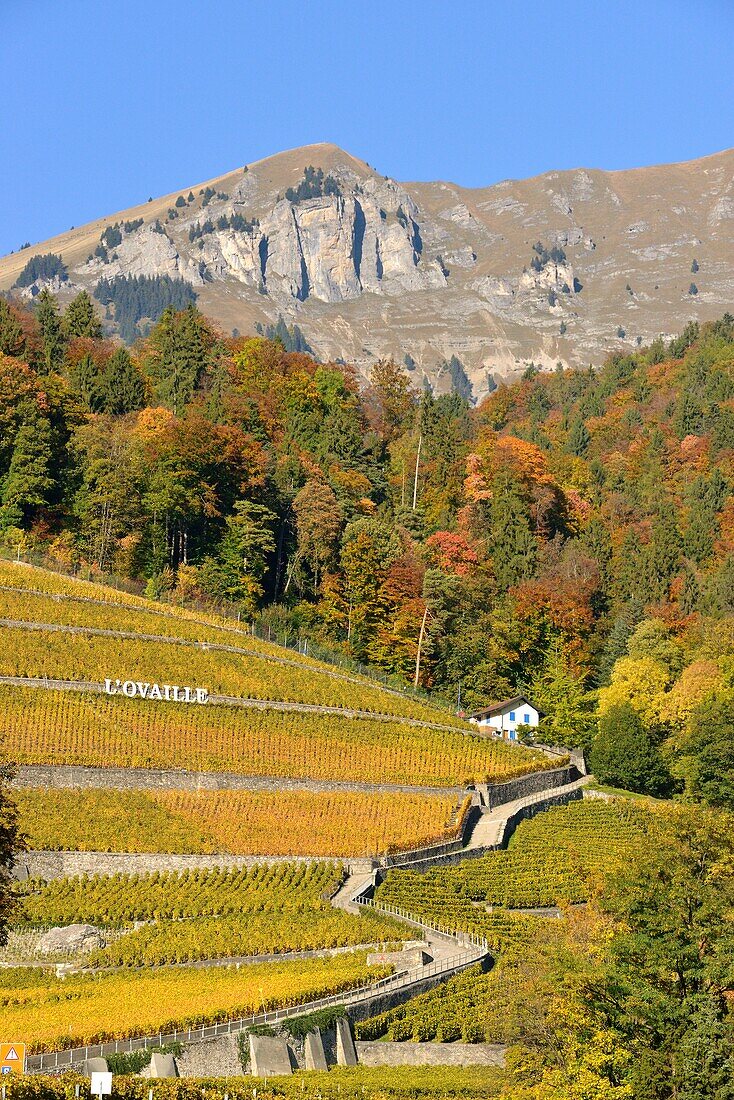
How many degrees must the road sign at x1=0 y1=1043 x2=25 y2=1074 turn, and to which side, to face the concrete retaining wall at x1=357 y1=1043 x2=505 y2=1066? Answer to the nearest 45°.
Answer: approximately 135° to its left

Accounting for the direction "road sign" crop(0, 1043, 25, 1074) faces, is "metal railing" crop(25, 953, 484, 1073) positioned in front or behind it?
behind

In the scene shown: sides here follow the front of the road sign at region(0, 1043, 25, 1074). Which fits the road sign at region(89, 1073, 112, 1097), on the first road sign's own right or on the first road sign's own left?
on the first road sign's own left

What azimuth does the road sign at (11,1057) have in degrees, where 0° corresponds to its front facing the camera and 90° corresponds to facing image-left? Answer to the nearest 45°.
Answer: approximately 0°
